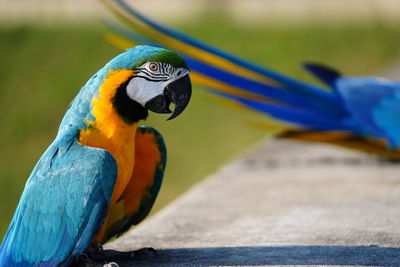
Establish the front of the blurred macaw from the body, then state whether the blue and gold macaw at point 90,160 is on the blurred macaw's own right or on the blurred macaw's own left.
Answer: on the blurred macaw's own right

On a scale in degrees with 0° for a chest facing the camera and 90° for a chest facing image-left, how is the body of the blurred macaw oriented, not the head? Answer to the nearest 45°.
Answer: approximately 270°
